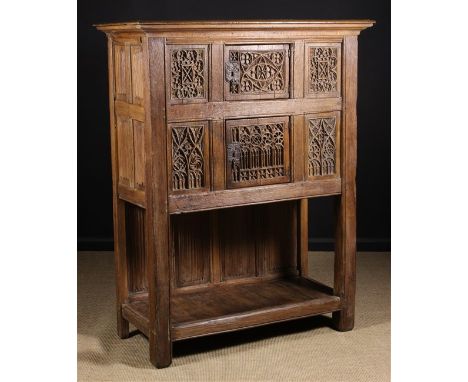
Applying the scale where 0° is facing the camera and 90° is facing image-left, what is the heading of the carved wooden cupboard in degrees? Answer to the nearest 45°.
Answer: approximately 315°
